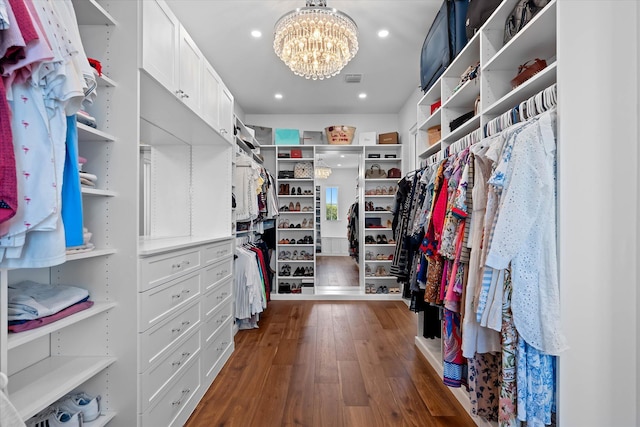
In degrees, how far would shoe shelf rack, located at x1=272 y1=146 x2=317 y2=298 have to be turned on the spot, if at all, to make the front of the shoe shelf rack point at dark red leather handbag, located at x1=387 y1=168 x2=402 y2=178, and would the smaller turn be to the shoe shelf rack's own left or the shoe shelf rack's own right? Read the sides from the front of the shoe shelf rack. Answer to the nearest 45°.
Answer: approximately 90° to the shoe shelf rack's own left

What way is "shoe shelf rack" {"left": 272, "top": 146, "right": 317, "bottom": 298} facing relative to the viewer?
toward the camera

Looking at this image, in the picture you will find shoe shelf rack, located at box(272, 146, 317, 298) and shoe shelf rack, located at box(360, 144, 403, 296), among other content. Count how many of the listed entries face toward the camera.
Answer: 2

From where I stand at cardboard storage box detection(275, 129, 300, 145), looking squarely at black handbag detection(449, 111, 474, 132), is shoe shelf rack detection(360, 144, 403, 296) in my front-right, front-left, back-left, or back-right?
front-left

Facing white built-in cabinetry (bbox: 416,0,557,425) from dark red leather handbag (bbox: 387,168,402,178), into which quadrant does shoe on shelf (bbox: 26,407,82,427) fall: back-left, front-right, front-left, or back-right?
front-right

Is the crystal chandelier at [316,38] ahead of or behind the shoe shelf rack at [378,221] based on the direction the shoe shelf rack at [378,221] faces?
ahead

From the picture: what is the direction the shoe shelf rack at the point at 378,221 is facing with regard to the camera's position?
facing the viewer

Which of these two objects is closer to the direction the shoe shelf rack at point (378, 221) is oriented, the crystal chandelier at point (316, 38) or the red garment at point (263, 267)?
the crystal chandelier

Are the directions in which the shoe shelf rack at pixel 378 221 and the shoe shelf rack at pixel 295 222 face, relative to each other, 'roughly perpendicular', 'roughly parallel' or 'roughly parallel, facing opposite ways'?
roughly parallel

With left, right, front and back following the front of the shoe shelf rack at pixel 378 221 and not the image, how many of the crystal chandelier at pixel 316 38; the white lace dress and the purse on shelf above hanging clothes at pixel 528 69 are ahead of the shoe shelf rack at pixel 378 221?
3

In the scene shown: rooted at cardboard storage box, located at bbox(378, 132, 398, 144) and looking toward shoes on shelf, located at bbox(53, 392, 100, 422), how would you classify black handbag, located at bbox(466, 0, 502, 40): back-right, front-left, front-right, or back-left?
front-left
